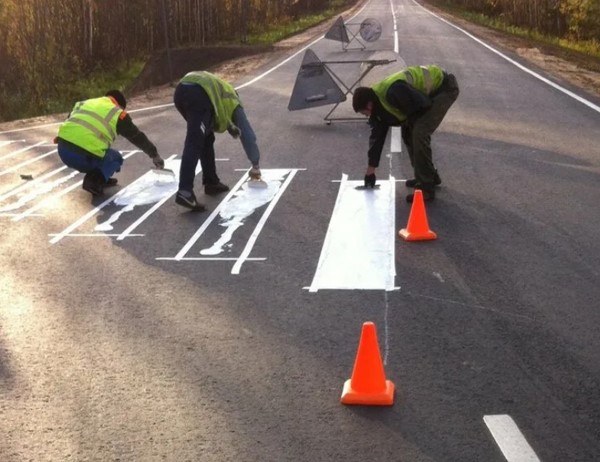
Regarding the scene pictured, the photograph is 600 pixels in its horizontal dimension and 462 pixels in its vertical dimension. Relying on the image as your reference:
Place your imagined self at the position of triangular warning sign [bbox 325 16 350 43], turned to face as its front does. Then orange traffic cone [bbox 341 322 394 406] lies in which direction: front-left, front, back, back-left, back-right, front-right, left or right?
back

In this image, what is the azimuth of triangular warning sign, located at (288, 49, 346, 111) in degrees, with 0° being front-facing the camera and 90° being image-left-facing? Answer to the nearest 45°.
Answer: approximately 180°

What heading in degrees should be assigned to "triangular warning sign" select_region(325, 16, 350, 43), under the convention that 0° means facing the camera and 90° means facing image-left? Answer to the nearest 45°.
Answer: approximately 180°

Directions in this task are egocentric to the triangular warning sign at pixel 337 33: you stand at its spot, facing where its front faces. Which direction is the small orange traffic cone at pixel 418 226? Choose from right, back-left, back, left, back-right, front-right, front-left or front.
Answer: back

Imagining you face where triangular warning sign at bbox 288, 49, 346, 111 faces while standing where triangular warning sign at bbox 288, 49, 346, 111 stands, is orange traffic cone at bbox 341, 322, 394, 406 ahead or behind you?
behind

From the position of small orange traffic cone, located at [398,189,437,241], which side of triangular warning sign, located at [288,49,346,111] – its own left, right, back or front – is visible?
back

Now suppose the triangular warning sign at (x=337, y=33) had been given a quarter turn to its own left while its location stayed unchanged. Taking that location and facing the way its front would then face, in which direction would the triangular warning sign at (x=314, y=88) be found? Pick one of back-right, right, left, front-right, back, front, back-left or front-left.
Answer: left
